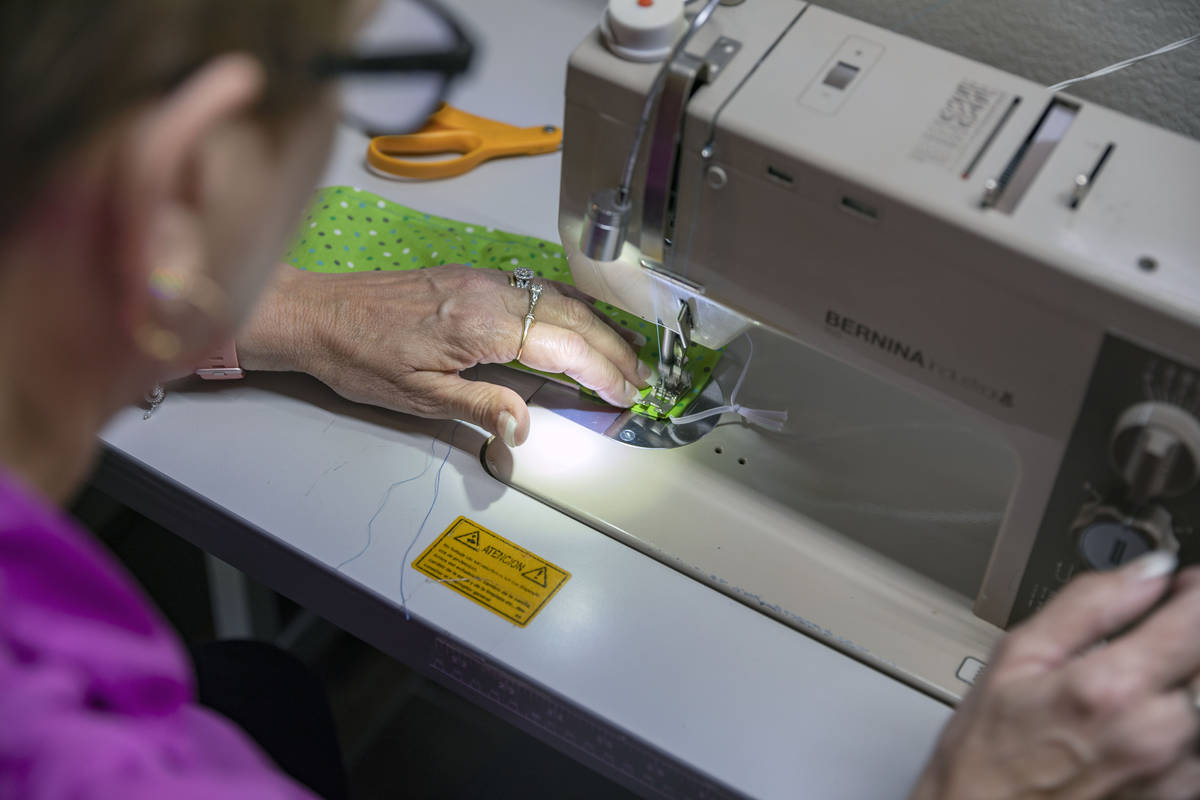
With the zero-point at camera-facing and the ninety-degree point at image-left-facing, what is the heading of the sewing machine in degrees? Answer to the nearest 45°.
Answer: approximately 45°

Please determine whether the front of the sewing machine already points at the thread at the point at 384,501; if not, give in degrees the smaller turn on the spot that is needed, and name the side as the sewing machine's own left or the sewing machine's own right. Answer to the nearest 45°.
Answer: approximately 45° to the sewing machine's own right
